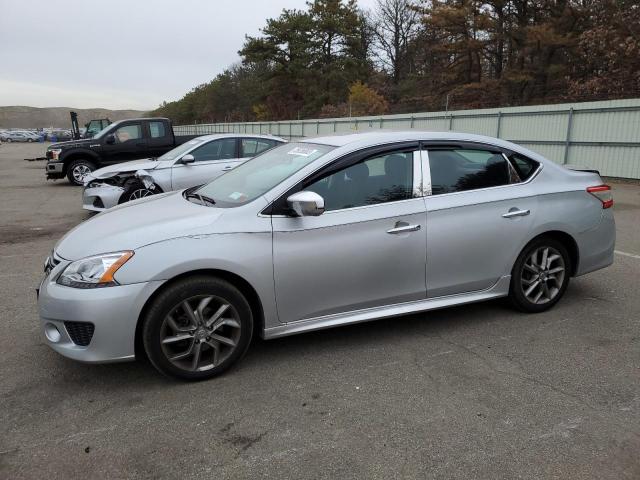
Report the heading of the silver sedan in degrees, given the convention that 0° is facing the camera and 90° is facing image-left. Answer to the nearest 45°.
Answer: approximately 45°

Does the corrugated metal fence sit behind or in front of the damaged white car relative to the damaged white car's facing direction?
behind

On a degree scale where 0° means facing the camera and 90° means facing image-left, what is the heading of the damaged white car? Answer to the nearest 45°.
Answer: approximately 45°

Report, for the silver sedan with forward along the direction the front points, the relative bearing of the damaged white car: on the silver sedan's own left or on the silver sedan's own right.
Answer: on the silver sedan's own right

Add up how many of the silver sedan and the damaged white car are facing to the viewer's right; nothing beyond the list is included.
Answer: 0
